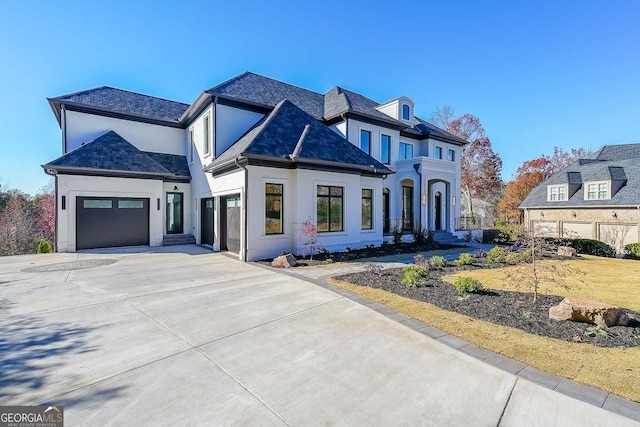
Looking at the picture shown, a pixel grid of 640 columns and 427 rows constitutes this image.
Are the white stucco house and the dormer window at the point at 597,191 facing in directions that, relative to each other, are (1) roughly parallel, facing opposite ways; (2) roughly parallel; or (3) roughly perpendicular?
roughly perpendicular

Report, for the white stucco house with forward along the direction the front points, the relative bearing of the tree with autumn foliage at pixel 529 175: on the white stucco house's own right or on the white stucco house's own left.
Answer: on the white stucco house's own left

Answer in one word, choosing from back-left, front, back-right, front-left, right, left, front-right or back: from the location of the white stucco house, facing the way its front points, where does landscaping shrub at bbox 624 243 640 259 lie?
front-left

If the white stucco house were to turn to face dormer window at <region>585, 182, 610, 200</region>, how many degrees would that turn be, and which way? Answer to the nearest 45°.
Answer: approximately 45° to its left

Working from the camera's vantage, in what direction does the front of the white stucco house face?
facing the viewer and to the right of the viewer

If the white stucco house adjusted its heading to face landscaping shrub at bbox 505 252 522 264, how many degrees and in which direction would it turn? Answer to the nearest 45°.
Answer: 0° — it already faces it

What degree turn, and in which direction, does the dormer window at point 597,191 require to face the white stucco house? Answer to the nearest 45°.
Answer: approximately 45° to its right

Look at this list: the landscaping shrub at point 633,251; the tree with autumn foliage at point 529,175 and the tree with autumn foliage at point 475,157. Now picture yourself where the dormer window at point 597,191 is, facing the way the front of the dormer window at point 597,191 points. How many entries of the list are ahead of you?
1

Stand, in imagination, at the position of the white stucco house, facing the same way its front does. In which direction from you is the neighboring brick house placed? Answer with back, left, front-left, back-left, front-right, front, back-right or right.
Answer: front-left

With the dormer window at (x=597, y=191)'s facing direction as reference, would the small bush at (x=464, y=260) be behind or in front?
in front

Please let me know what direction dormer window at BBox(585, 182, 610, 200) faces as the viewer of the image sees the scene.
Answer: facing the viewer

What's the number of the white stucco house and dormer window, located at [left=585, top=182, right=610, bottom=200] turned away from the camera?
0
